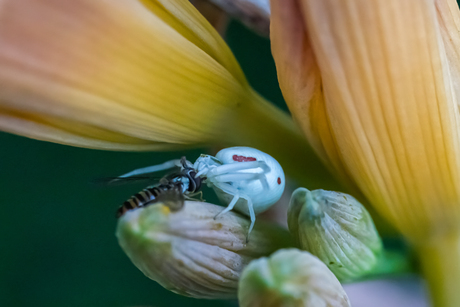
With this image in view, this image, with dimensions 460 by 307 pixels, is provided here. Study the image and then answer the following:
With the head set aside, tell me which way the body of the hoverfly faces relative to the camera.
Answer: to the viewer's right

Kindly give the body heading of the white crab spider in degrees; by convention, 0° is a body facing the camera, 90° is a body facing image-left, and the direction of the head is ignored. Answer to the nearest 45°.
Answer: approximately 90°

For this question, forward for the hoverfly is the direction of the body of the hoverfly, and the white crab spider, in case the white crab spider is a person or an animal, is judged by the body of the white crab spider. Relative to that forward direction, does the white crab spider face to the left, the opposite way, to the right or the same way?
the opposite way

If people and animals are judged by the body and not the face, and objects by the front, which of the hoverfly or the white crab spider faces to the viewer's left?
the white crab spider

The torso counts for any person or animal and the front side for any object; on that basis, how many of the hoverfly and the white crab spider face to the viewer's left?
1
